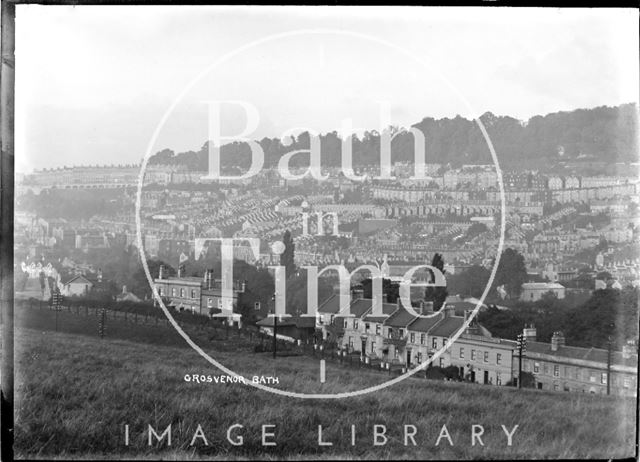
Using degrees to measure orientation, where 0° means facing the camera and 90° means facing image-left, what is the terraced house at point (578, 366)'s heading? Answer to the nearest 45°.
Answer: approximately 0°

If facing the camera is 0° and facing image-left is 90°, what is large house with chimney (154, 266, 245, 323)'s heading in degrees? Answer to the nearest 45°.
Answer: approximately 45°

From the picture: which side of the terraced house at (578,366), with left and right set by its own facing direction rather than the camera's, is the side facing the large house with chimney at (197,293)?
right

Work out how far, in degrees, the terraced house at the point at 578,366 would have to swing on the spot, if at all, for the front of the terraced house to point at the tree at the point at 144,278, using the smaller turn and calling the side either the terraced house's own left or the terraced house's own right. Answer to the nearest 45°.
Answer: approximately 90° to the terraced house's own right

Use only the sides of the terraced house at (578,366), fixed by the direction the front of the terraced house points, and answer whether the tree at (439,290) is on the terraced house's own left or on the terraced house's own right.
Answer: on the terraced house's own right

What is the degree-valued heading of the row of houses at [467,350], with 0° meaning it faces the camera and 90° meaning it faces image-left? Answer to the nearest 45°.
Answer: approximately 45°

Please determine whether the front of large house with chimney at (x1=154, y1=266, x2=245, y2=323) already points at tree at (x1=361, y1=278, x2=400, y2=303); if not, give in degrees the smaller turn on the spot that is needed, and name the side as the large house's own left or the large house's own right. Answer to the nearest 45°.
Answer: approximately 135° to the large house's own left

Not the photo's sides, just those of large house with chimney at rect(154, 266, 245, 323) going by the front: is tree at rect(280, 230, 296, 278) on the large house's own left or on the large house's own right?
on the large house's own left

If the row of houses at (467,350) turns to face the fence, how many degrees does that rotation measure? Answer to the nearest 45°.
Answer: approximately 45° to its right
